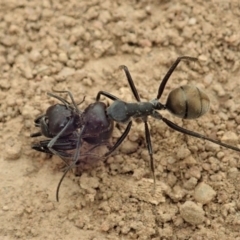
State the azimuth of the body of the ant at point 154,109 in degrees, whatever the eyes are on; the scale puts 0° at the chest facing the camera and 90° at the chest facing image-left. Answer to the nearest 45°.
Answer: approximately 90°

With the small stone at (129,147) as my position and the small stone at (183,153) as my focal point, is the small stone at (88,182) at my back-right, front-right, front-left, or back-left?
back-right

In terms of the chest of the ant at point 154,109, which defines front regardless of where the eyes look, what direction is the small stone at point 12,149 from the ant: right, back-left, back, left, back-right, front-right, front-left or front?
front

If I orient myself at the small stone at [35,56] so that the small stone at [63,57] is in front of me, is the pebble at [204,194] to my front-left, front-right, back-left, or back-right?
front-right

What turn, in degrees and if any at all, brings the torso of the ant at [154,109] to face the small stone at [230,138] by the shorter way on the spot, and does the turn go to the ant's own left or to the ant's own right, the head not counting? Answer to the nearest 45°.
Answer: approximately 180°

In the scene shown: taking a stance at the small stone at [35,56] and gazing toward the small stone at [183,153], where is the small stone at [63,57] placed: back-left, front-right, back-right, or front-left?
front-left

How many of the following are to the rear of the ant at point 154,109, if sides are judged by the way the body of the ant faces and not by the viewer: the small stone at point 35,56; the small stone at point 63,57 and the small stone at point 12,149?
0
